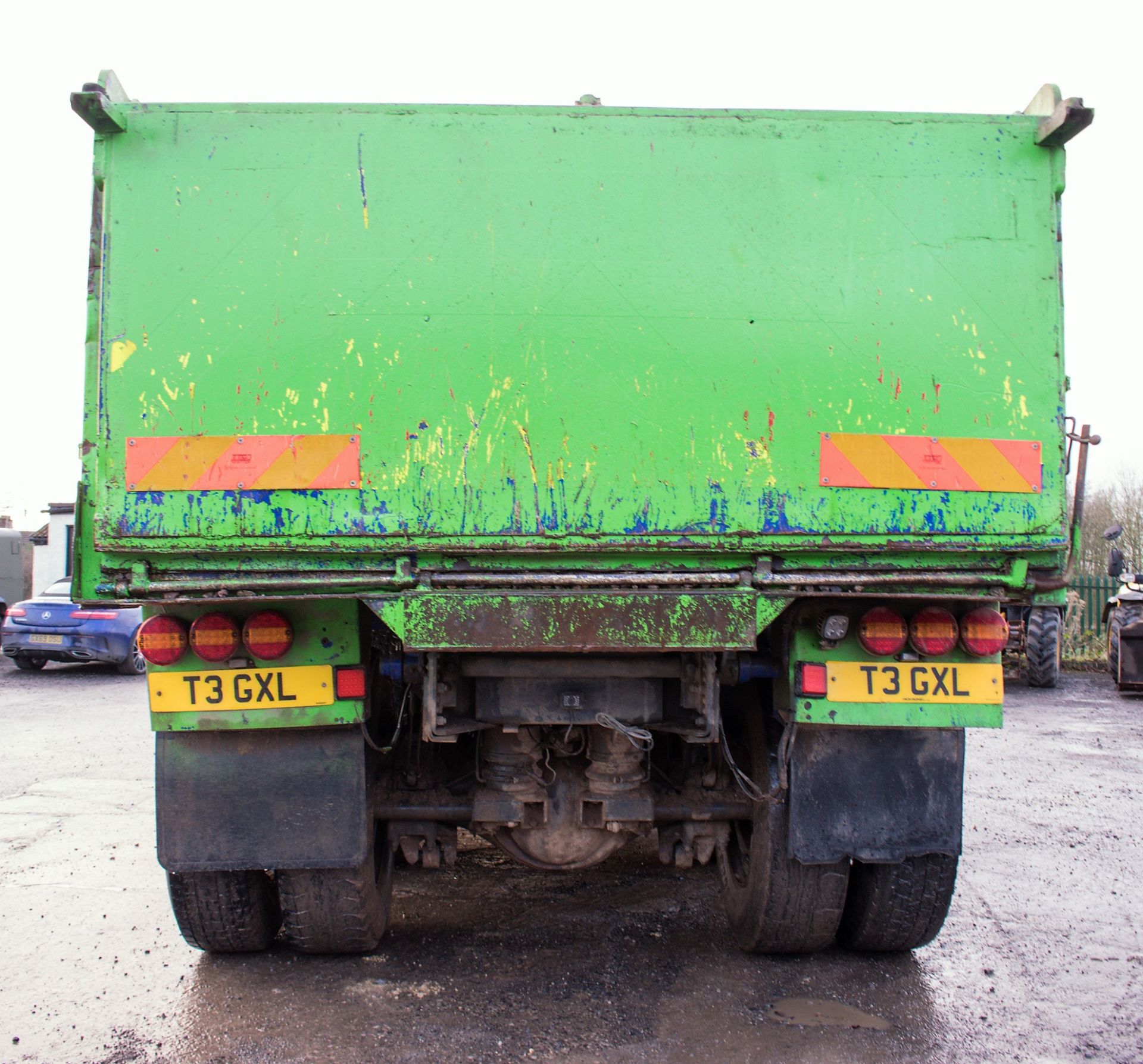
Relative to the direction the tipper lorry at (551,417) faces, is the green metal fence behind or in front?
in front

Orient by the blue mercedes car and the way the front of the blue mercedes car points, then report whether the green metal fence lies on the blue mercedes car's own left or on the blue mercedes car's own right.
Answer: on the blue mercedes car's own right

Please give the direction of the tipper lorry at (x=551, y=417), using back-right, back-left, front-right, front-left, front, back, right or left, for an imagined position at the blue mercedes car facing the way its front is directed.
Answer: back-right

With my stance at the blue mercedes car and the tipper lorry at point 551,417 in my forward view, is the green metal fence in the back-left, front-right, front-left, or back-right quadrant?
front-left

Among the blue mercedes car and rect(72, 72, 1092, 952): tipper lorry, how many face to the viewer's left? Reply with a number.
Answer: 0

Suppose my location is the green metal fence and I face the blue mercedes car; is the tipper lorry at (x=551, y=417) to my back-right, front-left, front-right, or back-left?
front-left

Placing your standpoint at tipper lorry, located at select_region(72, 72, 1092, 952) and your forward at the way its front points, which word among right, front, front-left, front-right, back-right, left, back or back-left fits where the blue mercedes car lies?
front-left

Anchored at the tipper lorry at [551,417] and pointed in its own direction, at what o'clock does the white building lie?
The white building is roughly at 11 o'clock from the tipper lorry.

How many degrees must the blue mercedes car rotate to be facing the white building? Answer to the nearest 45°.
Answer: approximately 45° to its left

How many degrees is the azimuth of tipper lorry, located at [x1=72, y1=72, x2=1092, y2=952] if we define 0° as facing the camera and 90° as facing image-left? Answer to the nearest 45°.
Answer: approximately 180°

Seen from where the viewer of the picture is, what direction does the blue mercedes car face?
facing away from the viewer and to the right of the viewer
